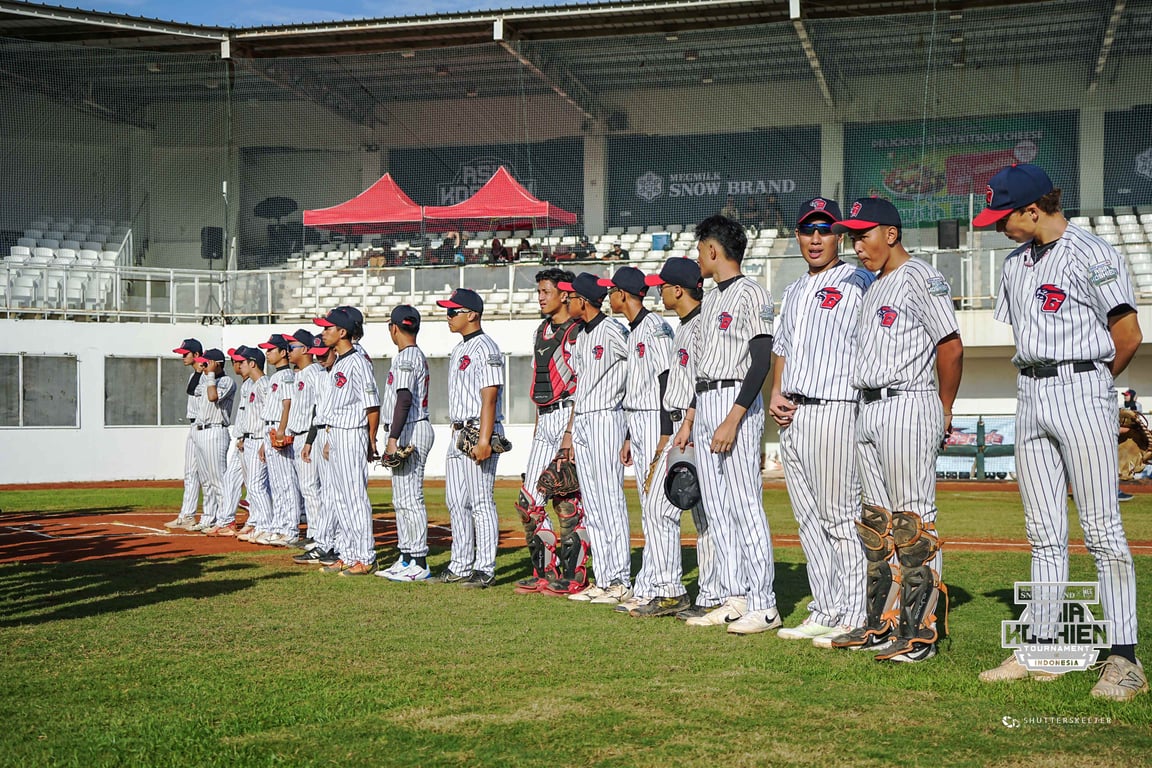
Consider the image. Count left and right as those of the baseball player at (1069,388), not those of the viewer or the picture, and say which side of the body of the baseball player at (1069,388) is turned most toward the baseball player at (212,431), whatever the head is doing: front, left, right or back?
right

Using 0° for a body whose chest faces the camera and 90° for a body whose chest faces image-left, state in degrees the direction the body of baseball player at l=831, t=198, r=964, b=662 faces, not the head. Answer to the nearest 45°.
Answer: approximately 45°

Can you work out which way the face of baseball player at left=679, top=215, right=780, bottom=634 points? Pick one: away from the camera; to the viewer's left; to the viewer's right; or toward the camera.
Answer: to the viewer's left

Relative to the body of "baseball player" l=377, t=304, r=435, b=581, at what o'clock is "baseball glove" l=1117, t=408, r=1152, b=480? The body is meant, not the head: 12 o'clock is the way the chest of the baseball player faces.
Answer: The baseball glove is roughly at 7 o'clock from the baseball player.

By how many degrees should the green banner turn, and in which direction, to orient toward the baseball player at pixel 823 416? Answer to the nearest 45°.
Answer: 0° — it already faces them

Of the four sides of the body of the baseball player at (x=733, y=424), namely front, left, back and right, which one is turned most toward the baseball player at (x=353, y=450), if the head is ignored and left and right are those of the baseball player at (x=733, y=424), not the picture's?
right

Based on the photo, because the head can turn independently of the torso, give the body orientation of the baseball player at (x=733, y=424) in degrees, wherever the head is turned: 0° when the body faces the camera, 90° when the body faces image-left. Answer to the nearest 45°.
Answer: approximately 45°

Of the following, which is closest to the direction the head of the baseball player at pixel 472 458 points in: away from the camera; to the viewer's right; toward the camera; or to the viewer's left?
to the viewer's left

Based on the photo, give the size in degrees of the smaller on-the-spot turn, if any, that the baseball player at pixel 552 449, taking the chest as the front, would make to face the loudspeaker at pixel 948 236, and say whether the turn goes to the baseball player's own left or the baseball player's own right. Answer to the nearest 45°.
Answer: approximately 180°

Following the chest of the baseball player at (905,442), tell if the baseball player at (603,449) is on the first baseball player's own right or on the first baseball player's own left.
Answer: on the first baseball player's own right

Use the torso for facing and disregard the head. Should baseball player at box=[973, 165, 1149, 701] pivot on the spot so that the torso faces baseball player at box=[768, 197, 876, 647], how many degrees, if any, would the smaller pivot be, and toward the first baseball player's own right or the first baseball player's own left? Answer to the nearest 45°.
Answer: approximately 90° to the first baseball player's own right

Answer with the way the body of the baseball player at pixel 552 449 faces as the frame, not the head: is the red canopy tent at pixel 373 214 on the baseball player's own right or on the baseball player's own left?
on the baseball player's own right

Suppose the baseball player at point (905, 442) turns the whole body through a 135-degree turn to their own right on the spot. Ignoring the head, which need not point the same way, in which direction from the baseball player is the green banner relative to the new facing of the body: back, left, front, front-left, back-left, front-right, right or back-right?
front

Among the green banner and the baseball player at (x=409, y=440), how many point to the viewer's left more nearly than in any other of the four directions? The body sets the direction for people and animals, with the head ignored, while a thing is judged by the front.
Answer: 1

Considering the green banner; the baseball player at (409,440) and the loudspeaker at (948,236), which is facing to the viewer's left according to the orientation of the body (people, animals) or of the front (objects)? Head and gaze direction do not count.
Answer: the baseball player

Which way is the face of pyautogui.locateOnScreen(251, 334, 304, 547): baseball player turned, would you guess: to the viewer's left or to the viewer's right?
to the viewer's left
